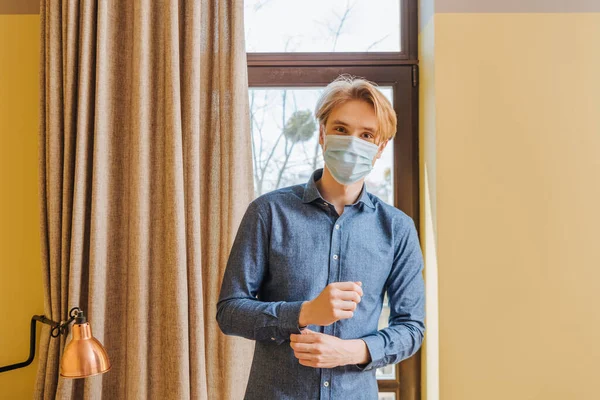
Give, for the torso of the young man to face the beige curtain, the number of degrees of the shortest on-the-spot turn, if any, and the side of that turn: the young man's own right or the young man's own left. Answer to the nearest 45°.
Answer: approximately 135° to the young man's own right

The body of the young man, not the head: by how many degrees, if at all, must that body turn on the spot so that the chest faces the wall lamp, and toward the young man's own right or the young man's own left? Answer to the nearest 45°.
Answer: approximately 90° to the young man's own right

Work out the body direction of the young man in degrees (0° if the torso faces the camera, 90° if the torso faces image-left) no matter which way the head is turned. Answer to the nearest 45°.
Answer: approximately 0°

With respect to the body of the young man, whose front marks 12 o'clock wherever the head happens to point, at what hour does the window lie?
The window is roughly at 6 o'clock from the young man.
